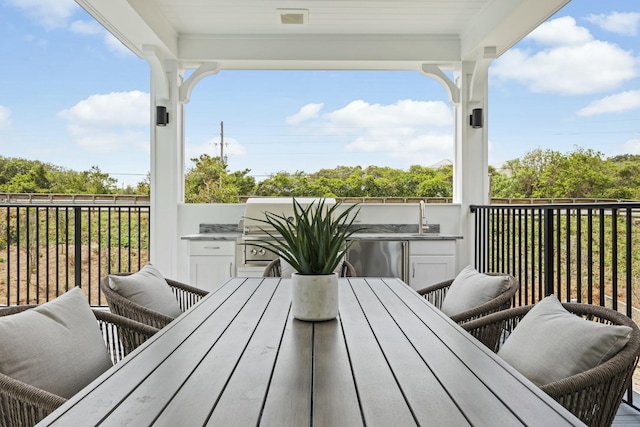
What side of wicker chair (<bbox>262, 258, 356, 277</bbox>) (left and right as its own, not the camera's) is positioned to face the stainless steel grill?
back

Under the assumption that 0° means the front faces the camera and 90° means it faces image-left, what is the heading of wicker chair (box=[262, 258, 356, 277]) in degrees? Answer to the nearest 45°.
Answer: approximately 0°

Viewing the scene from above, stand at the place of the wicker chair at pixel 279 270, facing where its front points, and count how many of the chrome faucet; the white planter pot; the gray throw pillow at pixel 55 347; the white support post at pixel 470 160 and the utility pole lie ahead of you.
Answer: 2

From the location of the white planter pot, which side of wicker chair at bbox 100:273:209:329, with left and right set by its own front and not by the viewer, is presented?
front

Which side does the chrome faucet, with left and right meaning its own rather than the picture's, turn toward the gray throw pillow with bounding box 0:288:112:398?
front

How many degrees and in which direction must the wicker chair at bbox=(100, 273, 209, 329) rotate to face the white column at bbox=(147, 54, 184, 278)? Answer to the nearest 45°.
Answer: approximately 135° to its left

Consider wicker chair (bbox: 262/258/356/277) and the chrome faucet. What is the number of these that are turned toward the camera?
2

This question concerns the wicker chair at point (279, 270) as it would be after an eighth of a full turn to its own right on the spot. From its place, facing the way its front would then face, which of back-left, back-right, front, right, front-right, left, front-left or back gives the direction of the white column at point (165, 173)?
right

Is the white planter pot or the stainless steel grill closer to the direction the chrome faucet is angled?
the white planter pot

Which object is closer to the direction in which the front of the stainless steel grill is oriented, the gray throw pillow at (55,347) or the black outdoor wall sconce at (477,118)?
the gray throw pillow
